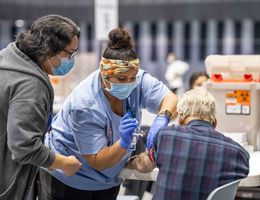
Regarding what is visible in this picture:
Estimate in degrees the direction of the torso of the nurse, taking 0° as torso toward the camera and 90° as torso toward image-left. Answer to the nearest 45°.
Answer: approximately 315°

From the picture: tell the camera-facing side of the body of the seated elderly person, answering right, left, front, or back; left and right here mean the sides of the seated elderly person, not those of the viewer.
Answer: back

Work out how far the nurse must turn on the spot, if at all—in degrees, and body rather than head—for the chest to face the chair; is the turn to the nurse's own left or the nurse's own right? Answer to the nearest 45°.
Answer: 0° — they already face it

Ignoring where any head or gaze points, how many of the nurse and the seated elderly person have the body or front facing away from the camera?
1

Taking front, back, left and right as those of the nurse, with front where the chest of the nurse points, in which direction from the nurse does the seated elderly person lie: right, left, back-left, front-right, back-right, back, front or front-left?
front

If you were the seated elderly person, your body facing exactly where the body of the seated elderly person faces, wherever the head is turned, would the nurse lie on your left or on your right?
on your left

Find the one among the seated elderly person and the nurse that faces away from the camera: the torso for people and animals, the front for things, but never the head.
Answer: the seated elderly person
